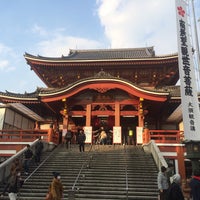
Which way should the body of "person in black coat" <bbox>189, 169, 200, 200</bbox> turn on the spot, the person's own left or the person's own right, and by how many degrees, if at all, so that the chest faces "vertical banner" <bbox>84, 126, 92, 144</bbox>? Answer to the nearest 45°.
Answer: approximately 45° to the person's own left

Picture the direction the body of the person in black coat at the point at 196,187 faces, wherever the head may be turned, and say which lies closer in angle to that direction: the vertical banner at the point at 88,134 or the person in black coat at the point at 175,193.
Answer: the vertical banner

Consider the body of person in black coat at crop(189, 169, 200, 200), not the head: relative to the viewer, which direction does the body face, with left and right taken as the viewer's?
facing away from the viewer

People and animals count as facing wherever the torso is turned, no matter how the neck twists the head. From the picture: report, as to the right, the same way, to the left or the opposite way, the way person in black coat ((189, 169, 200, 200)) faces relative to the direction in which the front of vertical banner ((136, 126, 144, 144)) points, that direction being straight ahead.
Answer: the opposite way

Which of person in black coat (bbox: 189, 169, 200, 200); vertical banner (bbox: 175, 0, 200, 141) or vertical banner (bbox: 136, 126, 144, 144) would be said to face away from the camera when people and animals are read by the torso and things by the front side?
the person in black coat

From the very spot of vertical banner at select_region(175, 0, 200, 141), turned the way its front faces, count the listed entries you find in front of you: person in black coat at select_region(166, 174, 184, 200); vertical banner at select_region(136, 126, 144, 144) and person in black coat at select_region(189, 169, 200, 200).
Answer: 2

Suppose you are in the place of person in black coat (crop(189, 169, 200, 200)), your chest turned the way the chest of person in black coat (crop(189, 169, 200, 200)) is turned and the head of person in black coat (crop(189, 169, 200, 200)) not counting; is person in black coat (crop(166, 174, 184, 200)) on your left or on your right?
on your left

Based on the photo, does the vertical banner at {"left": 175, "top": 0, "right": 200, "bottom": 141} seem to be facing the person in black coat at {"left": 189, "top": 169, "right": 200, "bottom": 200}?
yes

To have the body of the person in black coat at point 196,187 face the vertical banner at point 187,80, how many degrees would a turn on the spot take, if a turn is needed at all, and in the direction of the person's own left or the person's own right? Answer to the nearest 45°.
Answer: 0° — they already face it
